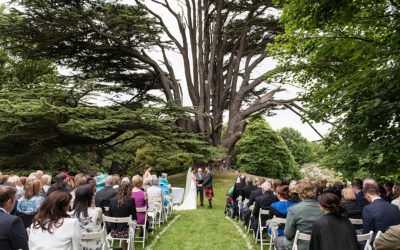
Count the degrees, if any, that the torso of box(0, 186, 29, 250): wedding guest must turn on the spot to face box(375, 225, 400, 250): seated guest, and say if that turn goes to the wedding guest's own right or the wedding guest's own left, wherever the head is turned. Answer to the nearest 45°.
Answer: approximately 90° to the wedding guest's own right

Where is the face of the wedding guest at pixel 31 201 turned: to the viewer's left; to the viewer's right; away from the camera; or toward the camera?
away from the camera

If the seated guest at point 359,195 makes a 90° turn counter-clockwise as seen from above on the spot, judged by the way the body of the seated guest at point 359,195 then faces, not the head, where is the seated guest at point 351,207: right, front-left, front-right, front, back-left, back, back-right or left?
front-left

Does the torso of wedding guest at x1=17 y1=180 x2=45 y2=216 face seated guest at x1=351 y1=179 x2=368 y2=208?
no

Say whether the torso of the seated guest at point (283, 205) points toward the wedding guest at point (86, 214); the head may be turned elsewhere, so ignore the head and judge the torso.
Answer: no

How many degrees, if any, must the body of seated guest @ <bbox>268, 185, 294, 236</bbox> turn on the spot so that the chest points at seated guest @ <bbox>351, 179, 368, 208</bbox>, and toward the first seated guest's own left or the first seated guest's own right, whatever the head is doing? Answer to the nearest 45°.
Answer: approximately 90° to the first seated guest's own right

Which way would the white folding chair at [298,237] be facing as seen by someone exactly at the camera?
facing away from the viewer and to the left of the viewer

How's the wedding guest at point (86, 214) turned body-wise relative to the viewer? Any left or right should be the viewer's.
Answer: facing away from the viewer and to the right of the viewer

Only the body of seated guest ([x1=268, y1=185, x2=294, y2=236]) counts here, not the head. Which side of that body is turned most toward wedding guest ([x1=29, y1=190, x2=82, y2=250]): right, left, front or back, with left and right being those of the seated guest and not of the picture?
left

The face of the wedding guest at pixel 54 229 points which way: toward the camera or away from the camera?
away from the camera

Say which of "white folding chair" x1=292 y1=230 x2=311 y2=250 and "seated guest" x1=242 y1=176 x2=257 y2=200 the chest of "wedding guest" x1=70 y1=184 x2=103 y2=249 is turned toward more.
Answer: the seated guest

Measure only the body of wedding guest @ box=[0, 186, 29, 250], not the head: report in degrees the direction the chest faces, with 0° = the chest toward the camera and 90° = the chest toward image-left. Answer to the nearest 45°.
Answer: approximately 225°

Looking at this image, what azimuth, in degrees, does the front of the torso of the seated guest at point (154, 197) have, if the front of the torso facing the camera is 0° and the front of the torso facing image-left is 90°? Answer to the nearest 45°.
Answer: approximately 180°

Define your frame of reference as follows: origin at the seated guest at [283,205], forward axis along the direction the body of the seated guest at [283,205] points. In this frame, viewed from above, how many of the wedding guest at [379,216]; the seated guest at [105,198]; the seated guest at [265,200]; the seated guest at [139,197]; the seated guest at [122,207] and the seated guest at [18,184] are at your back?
1

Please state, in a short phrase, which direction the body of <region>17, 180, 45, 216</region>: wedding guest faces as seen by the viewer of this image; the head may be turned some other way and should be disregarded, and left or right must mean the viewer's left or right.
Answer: facing away from the viewer and to the right of the viewer

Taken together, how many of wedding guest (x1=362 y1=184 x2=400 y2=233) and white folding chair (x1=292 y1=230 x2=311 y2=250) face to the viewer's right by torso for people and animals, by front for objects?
0

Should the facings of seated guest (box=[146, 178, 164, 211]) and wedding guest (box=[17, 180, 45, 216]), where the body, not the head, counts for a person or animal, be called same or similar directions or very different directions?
same or similar directions

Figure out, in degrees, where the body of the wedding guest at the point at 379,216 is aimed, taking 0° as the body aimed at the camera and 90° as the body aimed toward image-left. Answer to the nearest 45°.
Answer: approximately 135°

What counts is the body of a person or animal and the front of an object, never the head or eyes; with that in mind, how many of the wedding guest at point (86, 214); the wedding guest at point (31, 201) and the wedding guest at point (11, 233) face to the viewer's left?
0

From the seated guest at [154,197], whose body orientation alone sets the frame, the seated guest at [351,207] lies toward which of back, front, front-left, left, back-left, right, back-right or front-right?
back-right
